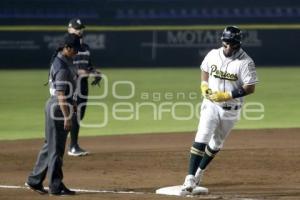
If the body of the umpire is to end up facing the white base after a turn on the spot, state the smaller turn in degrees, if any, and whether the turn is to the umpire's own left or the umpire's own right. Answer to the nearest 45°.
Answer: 0° — they already face it

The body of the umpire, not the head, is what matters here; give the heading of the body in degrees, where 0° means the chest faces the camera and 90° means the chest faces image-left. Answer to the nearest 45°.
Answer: approximately 270°

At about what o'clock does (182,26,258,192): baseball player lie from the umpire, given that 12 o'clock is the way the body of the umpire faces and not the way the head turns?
The baseball player is roughly at 12 o'clock from the umpire.
